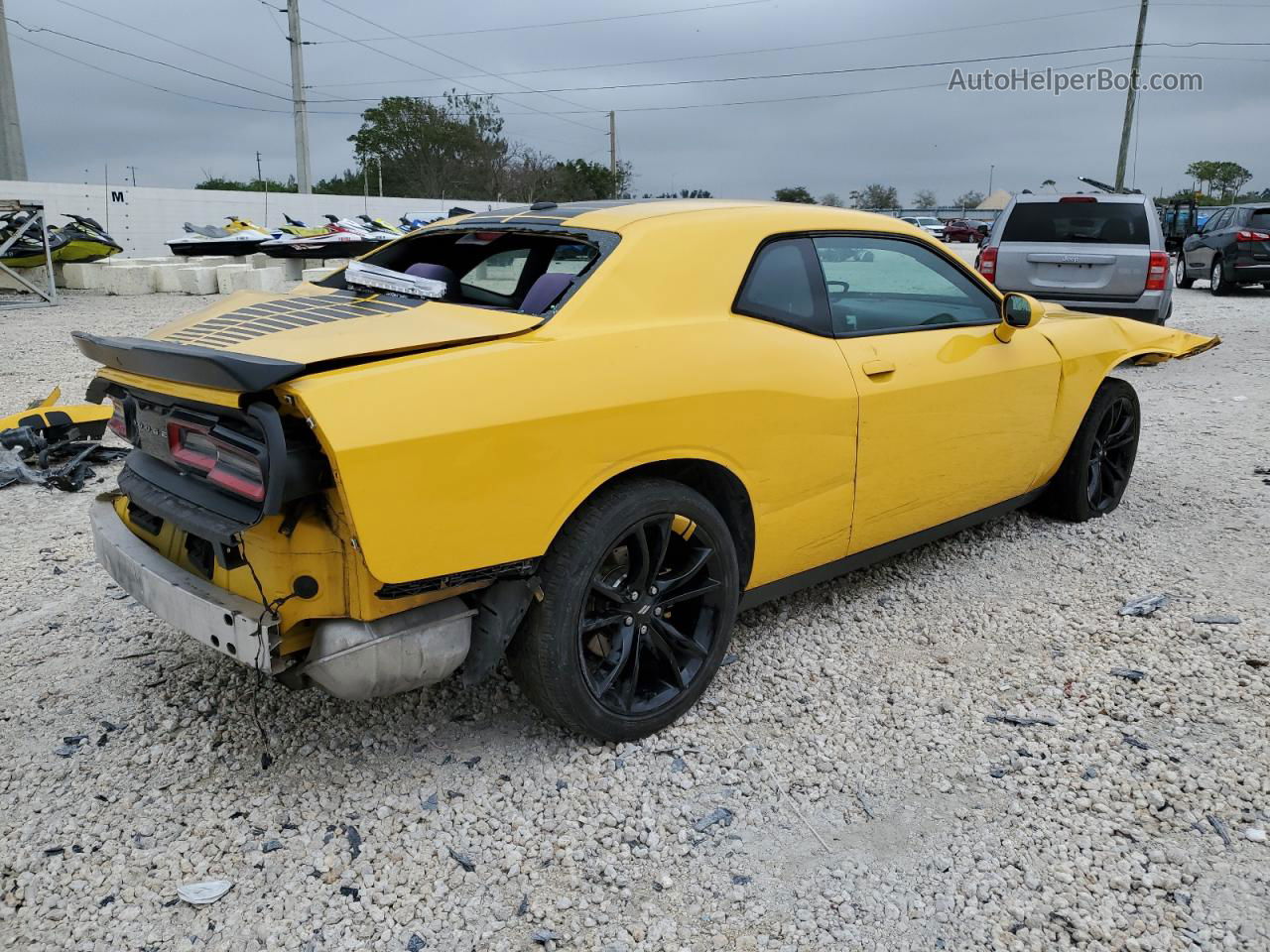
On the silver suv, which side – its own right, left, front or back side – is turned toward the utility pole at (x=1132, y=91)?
front

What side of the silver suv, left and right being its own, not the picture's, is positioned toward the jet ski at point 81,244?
left

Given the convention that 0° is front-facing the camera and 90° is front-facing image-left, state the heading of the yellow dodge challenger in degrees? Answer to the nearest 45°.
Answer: approximately 225°

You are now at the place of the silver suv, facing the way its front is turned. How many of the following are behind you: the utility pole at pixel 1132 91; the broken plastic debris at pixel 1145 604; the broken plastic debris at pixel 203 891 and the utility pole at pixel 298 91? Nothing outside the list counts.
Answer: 2

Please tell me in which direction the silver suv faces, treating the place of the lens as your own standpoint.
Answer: facing away from the viewer

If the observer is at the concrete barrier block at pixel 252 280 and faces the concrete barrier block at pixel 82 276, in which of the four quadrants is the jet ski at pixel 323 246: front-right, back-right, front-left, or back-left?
back-right
